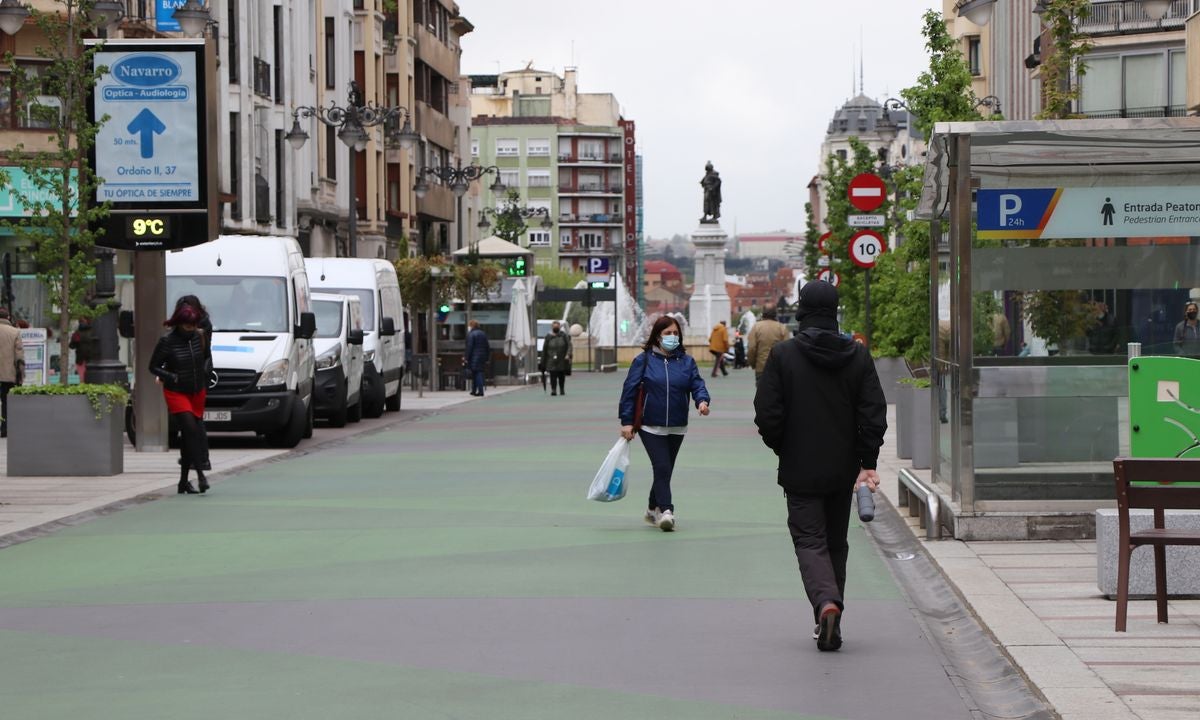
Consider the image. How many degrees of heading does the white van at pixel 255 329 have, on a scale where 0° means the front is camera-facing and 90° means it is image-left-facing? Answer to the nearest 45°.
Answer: approximately 0°

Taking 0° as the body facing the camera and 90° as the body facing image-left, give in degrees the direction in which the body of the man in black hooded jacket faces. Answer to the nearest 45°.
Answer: approximately 180°

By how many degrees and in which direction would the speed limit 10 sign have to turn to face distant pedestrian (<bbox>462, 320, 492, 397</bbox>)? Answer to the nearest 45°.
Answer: approximately 135° to its right

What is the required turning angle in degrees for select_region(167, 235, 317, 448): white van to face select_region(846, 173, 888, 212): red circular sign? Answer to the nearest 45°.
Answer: approximately 90° to its left

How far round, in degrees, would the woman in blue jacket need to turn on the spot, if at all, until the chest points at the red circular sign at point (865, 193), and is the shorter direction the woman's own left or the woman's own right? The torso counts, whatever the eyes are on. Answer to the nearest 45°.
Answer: approximately 180°

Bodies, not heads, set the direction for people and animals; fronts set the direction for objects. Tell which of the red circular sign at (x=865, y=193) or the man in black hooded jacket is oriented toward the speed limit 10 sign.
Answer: the man in black hooded jacket

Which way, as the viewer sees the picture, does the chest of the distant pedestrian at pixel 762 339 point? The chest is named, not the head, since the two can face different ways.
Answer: away from the camera

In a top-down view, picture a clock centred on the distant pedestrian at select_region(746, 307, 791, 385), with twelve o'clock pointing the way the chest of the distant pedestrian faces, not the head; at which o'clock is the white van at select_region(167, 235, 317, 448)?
The white van is roughly at 8 o'clock from the distant pedestrian.

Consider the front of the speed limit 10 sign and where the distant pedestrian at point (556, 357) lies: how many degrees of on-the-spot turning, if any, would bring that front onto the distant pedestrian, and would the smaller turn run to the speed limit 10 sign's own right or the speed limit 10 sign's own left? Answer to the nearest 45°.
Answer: approximately 135° to the speed limit 10 sign's own right
